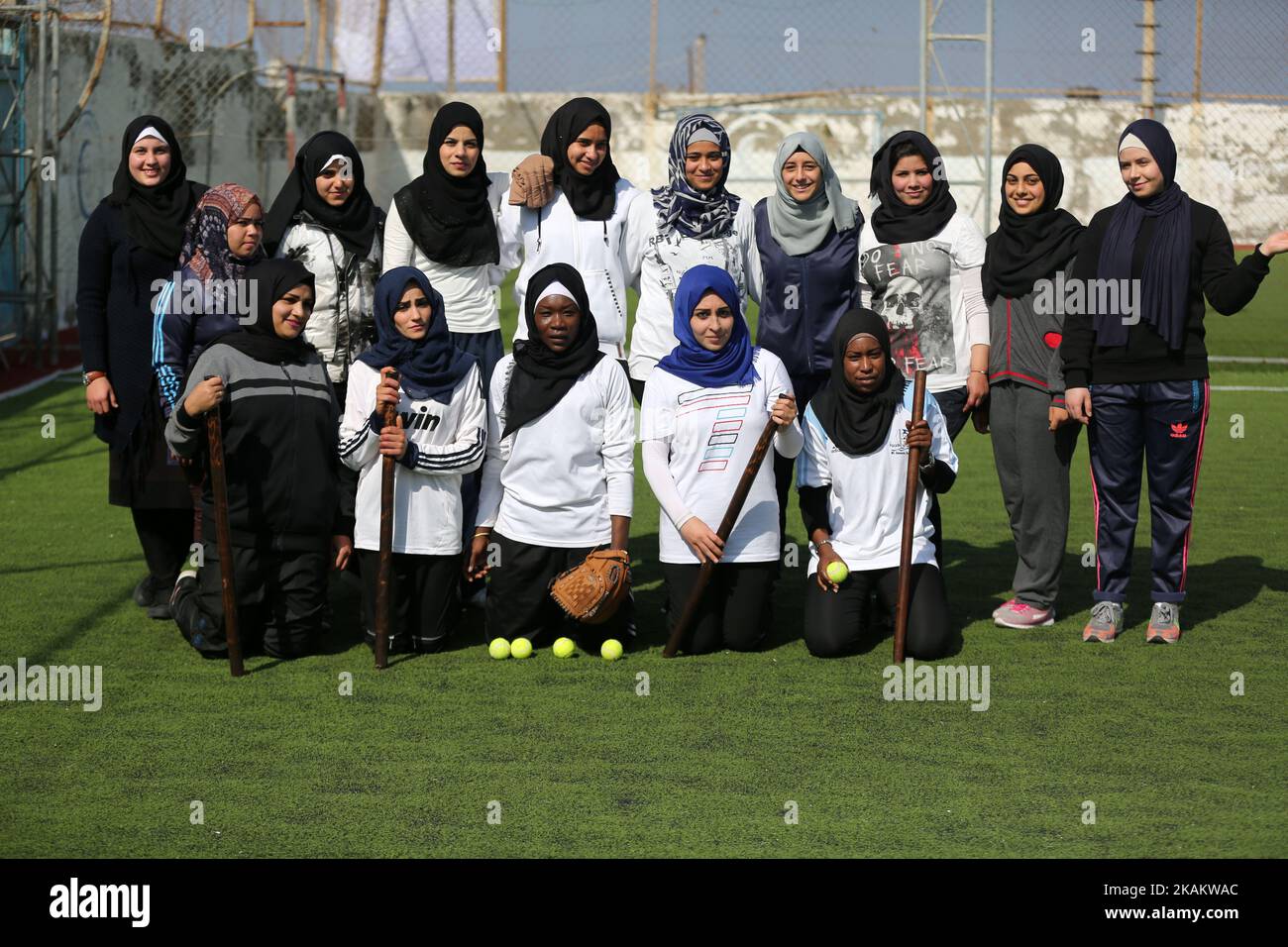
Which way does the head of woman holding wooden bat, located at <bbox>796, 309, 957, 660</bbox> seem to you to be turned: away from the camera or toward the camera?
toward the camera

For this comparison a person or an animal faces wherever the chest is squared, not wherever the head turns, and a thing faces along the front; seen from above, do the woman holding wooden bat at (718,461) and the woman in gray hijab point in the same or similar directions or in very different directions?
same or similar directions

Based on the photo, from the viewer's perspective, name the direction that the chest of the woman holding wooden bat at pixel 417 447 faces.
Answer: toward the camera

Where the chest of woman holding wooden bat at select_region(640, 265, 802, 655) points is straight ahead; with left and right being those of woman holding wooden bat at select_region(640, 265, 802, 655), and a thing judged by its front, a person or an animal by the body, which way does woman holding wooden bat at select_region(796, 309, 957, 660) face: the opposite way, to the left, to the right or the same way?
the same way

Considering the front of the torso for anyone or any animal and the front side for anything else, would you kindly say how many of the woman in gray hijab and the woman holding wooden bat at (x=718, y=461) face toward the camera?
2

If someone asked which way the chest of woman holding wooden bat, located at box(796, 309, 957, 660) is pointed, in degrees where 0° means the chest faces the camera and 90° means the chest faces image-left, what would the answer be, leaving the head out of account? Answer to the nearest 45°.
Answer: approximately 0°

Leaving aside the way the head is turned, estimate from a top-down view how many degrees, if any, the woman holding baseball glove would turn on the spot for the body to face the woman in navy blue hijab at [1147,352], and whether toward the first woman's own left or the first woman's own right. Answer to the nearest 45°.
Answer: approximately 90° to the first woman's own left

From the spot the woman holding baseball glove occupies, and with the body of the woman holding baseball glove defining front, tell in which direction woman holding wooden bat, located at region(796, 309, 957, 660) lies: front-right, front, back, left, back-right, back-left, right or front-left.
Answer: left

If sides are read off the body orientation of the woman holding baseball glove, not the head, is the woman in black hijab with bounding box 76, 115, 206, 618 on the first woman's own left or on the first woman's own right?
on the first woman's own right

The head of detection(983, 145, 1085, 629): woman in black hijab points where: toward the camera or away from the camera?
toward the camera

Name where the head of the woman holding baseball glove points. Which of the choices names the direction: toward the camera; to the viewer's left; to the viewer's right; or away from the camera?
toward the camera

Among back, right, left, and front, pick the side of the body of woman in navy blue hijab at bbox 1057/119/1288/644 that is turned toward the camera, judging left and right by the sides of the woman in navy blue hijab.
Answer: front

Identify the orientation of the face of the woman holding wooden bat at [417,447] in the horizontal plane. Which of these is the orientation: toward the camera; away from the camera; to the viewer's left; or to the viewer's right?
toward the camera
